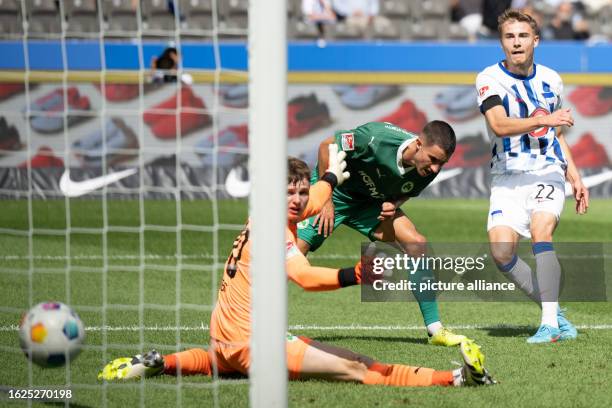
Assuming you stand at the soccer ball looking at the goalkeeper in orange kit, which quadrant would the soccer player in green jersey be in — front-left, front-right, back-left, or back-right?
front-left

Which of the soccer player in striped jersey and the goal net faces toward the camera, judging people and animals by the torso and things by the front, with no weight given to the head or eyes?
the soccer player in striped jersey

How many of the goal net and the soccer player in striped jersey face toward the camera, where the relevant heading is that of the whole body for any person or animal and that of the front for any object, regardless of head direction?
1

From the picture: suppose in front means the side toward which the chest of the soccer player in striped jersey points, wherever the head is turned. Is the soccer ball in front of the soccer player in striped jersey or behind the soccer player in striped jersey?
in front

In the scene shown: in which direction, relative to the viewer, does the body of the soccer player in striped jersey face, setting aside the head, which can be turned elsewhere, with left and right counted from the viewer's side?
facing the viewer

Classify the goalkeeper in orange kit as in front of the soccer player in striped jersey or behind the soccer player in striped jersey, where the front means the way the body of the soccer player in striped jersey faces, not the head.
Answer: in front
